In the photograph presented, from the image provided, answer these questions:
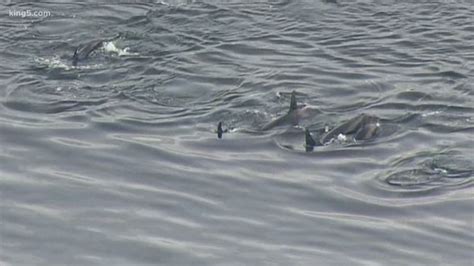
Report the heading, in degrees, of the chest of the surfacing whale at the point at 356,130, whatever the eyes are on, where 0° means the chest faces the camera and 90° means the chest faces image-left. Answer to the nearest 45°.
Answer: approximately 270°

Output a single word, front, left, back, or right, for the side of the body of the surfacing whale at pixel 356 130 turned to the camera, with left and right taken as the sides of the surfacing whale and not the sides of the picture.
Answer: right
